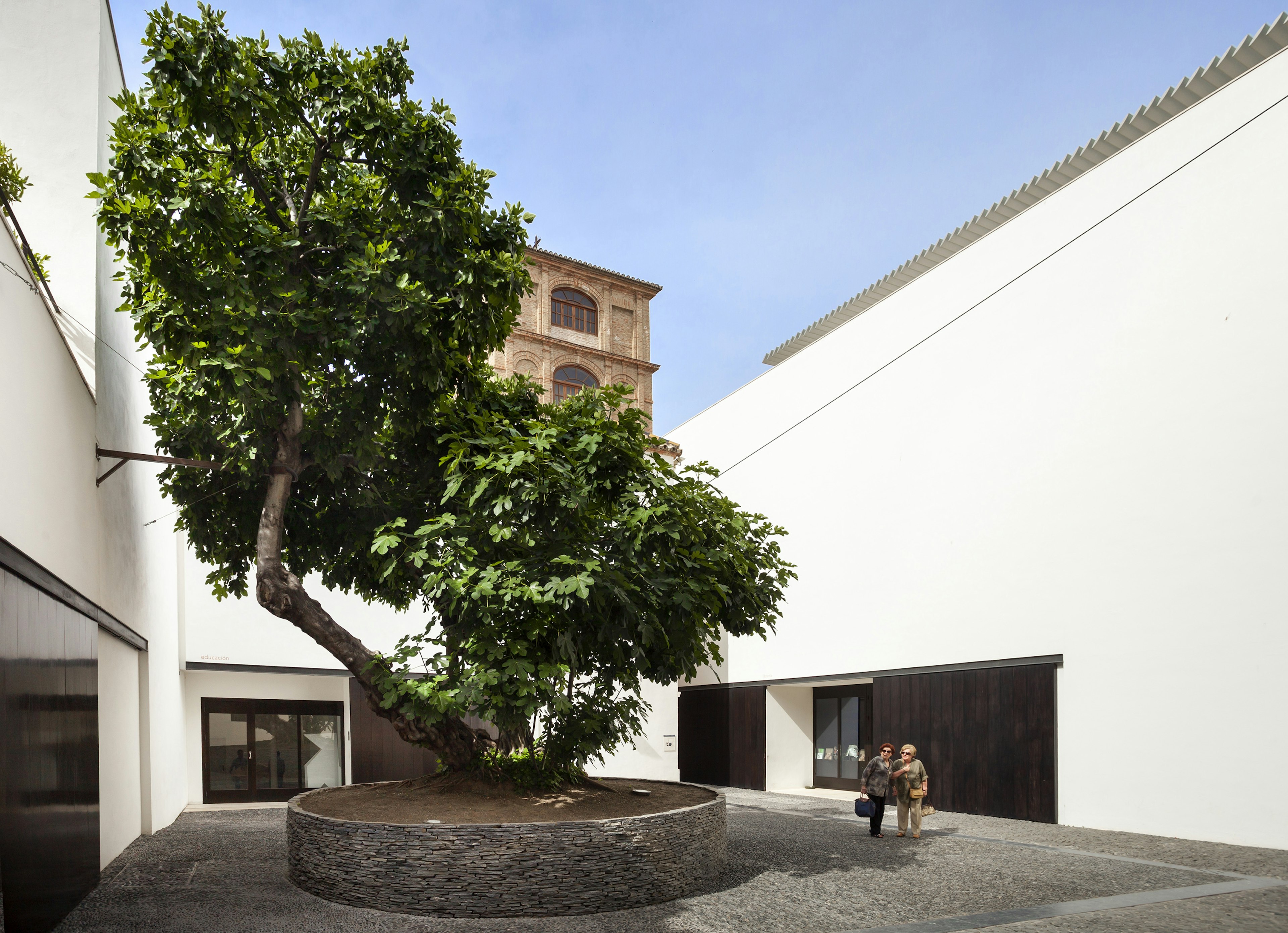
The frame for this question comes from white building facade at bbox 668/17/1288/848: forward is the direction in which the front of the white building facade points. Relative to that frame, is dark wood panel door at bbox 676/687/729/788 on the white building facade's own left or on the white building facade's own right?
on the white building facade's own right

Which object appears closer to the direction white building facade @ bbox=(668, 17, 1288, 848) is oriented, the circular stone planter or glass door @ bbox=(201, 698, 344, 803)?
the circular stone planter

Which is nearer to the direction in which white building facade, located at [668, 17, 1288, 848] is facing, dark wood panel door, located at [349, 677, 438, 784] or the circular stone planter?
the circular stone planter

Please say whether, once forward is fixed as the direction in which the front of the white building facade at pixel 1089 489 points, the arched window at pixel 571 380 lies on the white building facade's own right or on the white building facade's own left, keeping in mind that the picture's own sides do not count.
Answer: on the white building facade's own right

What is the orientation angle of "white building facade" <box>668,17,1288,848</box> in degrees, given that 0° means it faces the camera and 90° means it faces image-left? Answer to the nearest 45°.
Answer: approximately 45°

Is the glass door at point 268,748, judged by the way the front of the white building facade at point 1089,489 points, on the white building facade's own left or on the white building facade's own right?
on the white building facade's own right
